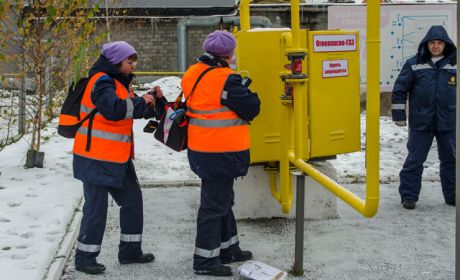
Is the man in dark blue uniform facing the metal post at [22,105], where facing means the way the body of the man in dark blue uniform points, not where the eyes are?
no

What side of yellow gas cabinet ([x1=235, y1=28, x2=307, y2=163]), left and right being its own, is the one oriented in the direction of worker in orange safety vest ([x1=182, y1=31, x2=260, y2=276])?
front

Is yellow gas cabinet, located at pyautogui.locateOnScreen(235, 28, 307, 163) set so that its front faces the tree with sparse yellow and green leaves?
no

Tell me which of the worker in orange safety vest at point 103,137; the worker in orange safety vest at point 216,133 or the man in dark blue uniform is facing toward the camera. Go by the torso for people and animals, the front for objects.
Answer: the man in dark blue uniform

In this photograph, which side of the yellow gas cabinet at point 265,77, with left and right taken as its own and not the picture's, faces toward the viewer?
front

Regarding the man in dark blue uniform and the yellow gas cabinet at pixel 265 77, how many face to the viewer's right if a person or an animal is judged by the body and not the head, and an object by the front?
0

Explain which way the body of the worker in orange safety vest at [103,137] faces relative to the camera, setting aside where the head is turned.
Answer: to the viewer's right

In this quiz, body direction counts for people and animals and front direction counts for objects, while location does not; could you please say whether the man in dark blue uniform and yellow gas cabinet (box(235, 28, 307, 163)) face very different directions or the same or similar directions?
same or similar directions

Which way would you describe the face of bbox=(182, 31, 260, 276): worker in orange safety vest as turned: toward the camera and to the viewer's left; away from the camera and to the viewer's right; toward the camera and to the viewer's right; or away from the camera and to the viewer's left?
away from the camera and to the viewer's right

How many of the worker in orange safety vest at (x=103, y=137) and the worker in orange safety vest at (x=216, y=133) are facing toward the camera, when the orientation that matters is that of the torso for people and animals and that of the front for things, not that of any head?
0

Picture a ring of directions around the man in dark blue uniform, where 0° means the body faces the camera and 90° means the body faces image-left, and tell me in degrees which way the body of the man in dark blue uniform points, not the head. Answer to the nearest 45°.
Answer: approximately 0°

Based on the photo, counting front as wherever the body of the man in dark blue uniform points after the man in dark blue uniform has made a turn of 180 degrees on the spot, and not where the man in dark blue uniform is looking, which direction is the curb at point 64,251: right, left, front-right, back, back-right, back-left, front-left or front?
back-left

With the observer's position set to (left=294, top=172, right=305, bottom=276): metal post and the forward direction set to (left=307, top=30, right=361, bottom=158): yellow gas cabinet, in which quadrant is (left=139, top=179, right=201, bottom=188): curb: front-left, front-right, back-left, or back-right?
front-left

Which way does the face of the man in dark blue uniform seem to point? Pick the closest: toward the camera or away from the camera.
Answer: toward the camera

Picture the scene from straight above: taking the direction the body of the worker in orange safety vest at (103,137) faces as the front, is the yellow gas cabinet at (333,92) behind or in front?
in front

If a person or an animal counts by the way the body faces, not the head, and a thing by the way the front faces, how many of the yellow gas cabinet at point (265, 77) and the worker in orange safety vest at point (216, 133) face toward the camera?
1
